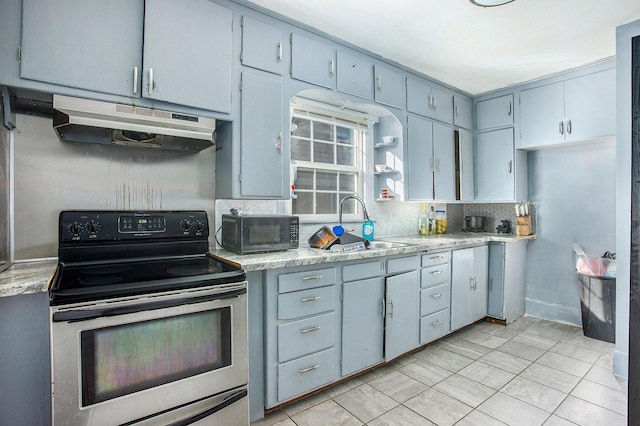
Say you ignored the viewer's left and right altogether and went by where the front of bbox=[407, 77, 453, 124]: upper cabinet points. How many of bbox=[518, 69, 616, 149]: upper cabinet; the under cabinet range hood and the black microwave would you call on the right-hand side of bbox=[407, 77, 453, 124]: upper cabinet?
2

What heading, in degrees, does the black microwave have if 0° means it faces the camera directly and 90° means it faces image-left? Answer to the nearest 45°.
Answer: approximately 315°

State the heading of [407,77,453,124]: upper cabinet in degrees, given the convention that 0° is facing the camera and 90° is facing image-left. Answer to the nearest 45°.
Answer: approximately 315°

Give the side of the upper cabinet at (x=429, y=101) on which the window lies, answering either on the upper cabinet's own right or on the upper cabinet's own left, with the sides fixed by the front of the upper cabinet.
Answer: on the upper cabinet's own right

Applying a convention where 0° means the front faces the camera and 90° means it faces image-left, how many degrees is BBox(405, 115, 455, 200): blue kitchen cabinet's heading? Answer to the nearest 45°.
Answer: approximately 315°

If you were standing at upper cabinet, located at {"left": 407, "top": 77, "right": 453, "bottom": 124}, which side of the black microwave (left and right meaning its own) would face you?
left
